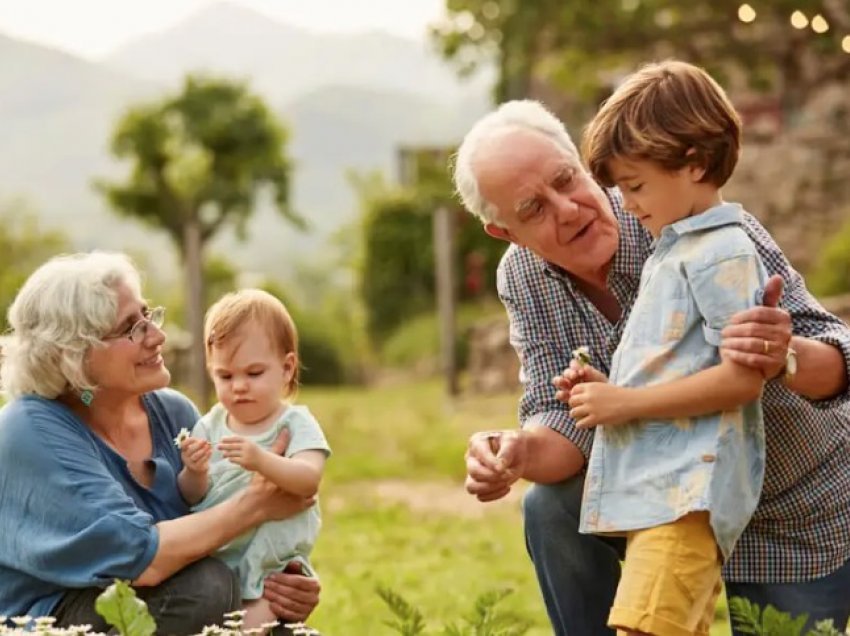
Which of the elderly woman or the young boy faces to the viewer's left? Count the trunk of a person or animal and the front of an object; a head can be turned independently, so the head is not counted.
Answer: the young boy

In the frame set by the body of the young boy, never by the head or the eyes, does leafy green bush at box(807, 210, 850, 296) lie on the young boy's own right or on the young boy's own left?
on the young boy's own right

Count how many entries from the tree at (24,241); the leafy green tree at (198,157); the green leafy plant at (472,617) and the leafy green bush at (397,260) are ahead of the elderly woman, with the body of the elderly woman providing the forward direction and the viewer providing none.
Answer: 1

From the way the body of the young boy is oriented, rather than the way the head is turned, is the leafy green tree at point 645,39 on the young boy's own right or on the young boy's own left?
on the young boy's own right

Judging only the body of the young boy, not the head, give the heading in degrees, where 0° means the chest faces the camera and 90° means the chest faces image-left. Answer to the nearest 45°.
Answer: approximately 90°

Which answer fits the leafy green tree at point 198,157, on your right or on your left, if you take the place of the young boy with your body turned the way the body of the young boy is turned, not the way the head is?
on your right

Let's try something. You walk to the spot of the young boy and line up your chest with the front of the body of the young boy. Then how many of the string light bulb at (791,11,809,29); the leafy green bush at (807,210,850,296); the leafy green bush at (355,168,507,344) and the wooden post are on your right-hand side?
4

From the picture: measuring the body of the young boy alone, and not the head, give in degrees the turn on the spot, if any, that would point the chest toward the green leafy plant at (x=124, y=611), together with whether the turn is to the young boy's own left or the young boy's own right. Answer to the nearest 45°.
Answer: approximately 45° to the young boy's own left

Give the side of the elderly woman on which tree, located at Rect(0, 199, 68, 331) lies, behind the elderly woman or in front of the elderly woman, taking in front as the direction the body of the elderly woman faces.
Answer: behind

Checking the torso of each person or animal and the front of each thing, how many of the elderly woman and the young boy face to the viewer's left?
1

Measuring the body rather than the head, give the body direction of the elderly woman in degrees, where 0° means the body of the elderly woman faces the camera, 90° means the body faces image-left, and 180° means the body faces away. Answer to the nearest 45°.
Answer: approximately 315°

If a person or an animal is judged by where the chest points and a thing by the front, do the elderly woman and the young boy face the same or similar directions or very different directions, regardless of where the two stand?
very different directions

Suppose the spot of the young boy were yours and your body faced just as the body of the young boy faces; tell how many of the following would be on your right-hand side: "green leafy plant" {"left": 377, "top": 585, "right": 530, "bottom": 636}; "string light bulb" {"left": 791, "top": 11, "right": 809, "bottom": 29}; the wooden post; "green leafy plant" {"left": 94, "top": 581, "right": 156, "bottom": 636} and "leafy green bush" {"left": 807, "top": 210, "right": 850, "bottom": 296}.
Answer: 3

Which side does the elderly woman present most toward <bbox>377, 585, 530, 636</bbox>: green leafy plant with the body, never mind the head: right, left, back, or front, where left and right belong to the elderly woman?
front
